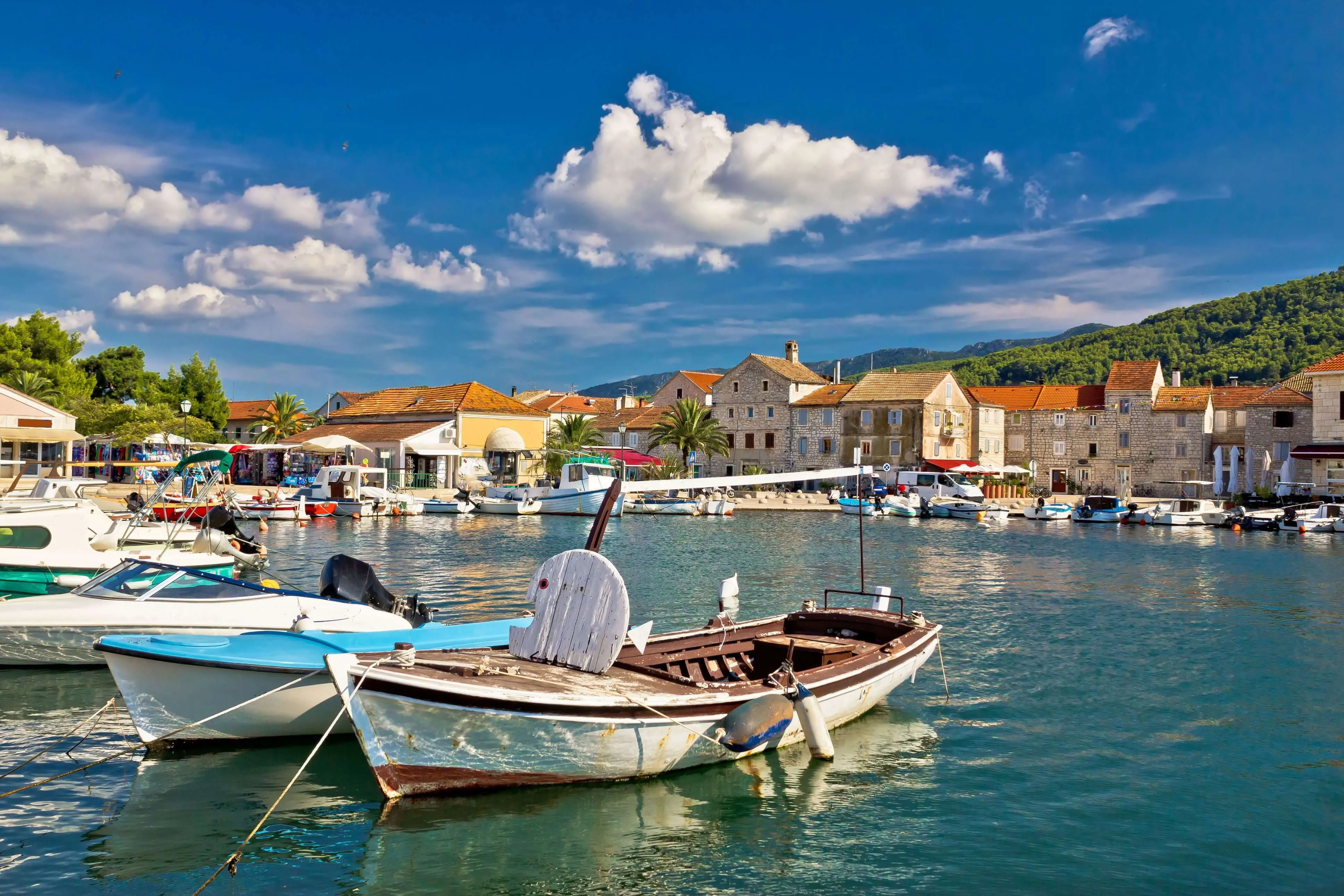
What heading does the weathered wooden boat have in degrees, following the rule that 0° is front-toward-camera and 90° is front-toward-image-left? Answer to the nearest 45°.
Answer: approximately 45°

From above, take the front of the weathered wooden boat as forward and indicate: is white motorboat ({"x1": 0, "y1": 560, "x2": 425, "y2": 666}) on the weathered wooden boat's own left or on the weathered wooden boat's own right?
on the weathered wooden boat's own right

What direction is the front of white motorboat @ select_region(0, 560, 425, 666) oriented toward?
to the viewer's left

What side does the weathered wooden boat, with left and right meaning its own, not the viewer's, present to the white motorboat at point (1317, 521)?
back

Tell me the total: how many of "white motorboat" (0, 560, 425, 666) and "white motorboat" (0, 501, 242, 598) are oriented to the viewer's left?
2

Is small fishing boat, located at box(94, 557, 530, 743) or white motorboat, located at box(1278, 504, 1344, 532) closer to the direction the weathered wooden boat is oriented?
the small fishing boat

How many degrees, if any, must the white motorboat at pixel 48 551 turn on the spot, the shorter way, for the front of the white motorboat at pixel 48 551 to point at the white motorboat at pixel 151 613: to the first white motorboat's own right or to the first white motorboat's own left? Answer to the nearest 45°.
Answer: approximately 90° to the first white motorboat's own left

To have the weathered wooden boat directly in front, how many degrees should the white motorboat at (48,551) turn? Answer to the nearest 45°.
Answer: approximately 135° to its left

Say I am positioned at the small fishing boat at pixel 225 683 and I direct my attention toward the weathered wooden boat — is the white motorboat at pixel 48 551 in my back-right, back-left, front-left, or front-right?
back-left

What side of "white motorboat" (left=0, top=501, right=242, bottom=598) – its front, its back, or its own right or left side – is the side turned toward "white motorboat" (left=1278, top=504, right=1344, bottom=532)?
back

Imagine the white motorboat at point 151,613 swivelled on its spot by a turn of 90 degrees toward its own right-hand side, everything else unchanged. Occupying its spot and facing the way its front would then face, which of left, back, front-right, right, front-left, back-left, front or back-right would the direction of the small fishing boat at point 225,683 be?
back

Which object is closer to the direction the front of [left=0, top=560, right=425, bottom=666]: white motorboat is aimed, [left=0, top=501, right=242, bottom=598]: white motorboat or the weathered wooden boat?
the white motorboat

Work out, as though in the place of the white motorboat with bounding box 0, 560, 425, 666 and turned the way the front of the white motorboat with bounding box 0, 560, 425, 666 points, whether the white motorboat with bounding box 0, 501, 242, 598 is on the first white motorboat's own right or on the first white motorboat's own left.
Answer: on the first white motorboat's own right

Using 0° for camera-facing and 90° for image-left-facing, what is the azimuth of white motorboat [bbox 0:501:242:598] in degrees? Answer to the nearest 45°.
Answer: approximately 90°
